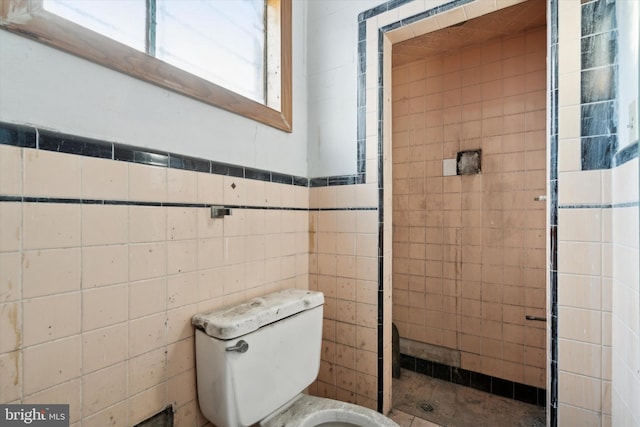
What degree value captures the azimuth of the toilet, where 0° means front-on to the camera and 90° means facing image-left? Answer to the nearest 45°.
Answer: approximately 315°
